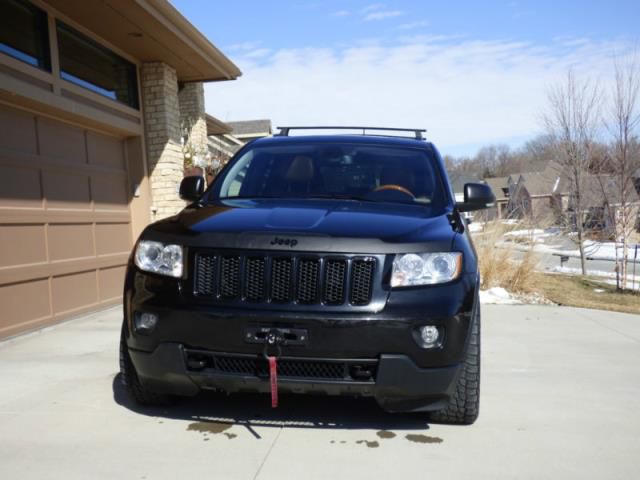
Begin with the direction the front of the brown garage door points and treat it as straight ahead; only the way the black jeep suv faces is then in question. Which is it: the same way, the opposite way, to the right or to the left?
to the right

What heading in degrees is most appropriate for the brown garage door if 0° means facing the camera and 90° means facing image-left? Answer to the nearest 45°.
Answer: approximately 315°

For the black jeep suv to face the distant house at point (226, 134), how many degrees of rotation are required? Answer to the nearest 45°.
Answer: approximately 180°

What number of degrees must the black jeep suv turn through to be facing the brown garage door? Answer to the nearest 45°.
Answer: approximately 135° to its right

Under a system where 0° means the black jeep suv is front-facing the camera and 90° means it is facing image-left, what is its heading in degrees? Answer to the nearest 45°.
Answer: approximately 0°

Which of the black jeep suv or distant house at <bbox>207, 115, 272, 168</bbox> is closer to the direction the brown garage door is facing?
the black jeep suv

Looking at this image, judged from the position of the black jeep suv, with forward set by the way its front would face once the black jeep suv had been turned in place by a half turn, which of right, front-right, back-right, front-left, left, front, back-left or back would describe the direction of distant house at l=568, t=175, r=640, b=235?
front-right

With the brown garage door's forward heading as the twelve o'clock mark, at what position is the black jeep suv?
The black jeep suv is roughly at 1 o'clock from the brown garage door.

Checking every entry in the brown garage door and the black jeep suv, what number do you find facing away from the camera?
0

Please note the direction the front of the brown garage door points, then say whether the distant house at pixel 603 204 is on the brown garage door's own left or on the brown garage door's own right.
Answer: on the brown garage door's own left

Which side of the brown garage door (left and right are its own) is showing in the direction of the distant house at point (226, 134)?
left
